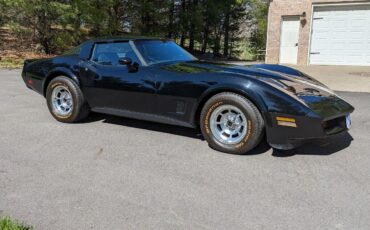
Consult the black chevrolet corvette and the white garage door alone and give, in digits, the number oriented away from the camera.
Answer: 0

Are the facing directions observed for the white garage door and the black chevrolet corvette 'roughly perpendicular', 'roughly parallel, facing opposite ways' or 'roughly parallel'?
roughly perpendicular

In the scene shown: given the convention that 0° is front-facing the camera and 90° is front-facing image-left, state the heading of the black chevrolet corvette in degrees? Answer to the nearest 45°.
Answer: approximately 315°

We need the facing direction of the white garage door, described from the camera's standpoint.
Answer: facing the viewer

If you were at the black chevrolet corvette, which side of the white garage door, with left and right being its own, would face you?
front

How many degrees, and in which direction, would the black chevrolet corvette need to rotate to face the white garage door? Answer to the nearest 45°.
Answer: approximately 90° to its left
